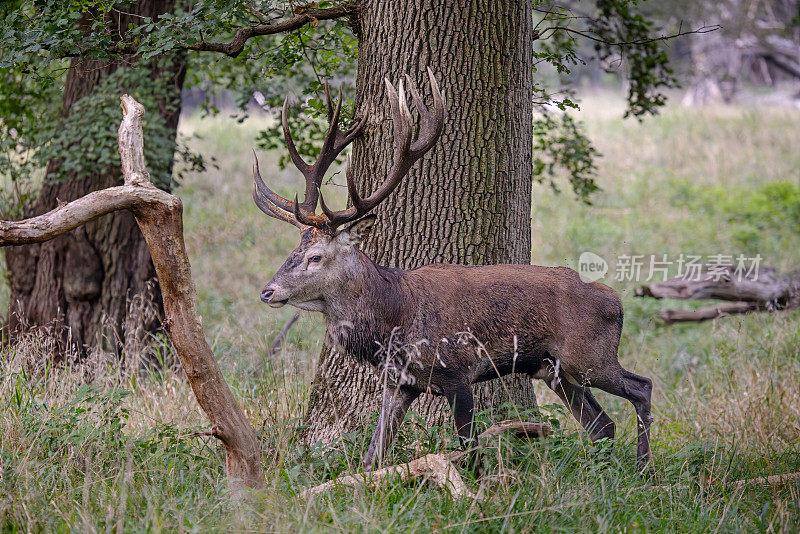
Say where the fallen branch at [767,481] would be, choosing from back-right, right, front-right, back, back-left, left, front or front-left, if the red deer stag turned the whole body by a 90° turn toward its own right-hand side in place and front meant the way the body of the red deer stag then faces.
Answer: right

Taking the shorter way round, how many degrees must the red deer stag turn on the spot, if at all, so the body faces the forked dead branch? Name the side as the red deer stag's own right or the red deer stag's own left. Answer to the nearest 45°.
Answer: approximately 45° to the red deer stag's own left

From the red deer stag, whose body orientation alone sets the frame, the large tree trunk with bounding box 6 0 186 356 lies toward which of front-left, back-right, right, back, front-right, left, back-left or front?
front-right

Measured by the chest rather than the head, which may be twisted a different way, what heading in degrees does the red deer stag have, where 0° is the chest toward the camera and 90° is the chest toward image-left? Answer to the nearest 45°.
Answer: approximately 90°

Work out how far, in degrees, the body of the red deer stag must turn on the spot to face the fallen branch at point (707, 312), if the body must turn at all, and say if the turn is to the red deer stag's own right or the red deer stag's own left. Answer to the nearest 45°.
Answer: approximately 135° to the red deer stag's own right
